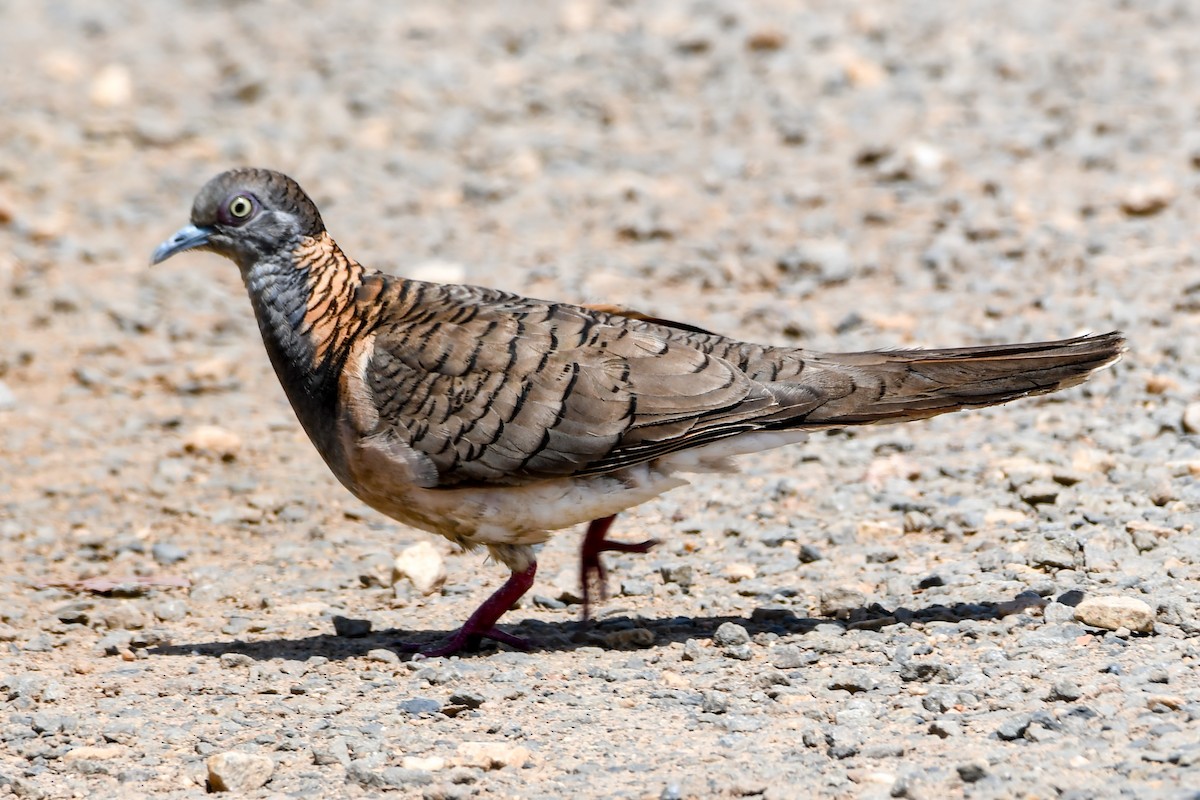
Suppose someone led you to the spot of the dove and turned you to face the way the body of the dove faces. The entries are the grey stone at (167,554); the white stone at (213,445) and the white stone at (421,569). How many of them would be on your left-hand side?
0

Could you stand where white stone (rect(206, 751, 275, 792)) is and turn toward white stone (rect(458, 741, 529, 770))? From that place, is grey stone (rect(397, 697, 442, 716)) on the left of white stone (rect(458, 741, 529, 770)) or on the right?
left

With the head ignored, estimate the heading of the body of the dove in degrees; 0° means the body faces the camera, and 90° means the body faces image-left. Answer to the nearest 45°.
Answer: approximately 90°

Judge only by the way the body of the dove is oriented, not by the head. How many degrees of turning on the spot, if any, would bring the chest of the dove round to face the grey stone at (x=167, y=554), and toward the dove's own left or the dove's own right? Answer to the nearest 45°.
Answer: approximately 45° to the dove's own right

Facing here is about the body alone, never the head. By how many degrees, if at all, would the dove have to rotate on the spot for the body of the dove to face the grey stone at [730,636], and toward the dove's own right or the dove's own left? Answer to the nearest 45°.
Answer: approximately 180°

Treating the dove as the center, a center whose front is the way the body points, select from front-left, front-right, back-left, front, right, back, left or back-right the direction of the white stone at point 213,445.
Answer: front-right

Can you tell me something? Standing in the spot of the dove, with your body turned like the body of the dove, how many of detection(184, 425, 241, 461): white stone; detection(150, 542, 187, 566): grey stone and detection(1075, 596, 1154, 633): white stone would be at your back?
1

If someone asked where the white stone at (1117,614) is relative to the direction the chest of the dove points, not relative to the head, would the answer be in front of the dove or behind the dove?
behind
